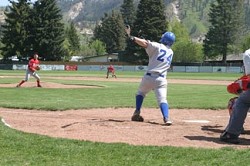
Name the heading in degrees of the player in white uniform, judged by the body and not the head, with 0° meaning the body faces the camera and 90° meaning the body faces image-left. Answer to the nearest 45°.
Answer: approximately 135°
